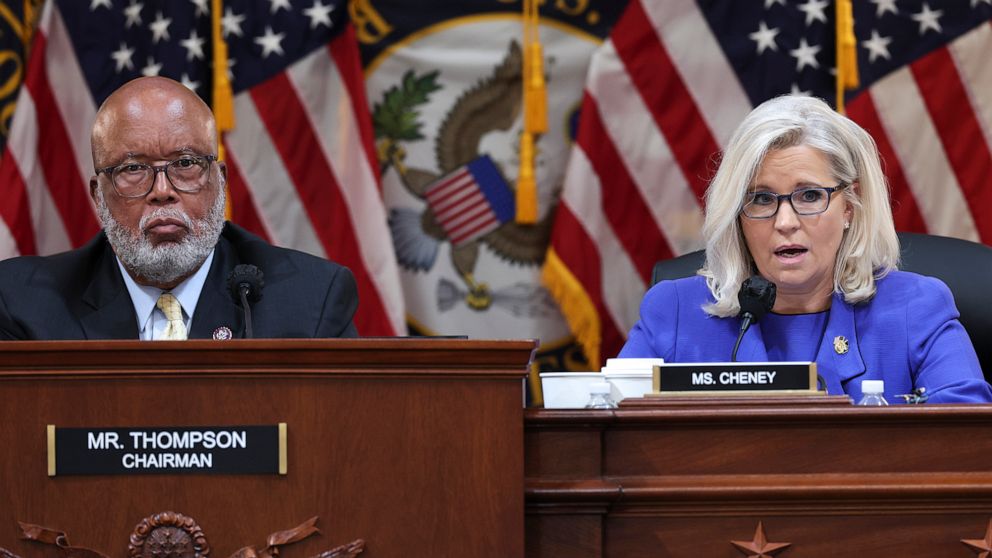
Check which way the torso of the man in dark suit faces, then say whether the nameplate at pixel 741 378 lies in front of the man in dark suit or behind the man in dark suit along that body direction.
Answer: in front

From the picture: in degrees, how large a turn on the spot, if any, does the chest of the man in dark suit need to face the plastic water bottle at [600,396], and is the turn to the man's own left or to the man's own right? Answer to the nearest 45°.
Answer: approximately 45° to the man's own left

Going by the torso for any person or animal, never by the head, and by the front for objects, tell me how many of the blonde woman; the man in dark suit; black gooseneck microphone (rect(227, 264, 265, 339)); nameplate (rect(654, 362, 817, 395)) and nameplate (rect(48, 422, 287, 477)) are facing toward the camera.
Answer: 4

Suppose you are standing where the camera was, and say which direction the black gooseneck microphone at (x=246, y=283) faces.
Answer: facing away from the viewer

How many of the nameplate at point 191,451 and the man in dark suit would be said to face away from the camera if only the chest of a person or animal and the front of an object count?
0

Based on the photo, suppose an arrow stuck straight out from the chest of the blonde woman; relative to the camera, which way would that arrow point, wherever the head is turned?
toward the camera

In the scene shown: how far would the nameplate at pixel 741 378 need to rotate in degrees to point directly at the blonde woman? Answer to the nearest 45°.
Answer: approximately 180°

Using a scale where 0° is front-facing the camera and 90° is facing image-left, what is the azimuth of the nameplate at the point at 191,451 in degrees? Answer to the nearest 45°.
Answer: approximately 0°

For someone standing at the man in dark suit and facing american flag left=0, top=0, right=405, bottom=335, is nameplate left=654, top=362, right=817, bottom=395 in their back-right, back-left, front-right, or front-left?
back-right

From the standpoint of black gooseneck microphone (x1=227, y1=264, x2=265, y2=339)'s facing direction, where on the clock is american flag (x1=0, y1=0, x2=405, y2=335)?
The american flag is roughly at 12 o'clock from the black gooseneck microphone.

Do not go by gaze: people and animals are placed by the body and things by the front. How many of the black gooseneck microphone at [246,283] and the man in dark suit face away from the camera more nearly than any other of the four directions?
1

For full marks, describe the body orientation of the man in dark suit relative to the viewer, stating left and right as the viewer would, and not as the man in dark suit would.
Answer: facing the viewer

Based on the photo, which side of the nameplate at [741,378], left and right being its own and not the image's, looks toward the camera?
front

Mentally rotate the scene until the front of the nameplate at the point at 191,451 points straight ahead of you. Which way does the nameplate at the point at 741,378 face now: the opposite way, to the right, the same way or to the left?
the same way

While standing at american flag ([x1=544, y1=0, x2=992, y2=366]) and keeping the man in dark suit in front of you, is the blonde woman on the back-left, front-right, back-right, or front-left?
front-left

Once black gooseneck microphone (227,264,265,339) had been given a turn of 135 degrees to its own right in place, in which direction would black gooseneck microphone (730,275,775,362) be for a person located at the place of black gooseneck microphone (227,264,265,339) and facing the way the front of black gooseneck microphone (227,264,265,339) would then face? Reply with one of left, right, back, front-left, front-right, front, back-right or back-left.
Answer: front-left

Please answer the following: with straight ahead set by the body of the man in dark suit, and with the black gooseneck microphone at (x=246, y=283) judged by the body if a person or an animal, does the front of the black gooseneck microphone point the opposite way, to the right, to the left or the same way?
the opposite way

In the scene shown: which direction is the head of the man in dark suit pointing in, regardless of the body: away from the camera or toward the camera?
toward the camera

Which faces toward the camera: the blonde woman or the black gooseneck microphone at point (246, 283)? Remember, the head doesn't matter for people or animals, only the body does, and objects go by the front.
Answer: the blonde woman

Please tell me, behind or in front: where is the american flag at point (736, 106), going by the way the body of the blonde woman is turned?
behind

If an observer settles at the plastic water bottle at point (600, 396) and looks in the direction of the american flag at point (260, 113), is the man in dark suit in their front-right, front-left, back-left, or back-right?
front-left
